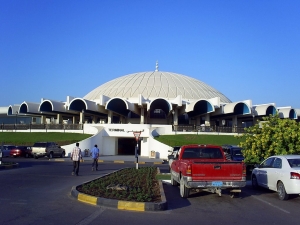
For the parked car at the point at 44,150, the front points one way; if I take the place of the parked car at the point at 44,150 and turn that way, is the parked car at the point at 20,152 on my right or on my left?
on my left

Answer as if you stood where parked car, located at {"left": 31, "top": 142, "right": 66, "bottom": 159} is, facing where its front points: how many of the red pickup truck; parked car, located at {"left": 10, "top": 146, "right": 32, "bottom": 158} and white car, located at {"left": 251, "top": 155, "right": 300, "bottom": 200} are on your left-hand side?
1

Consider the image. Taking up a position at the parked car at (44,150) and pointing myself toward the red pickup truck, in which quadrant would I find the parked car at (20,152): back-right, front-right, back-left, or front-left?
back-right

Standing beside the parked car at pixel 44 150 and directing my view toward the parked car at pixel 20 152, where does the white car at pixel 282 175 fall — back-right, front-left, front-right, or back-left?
back-left
